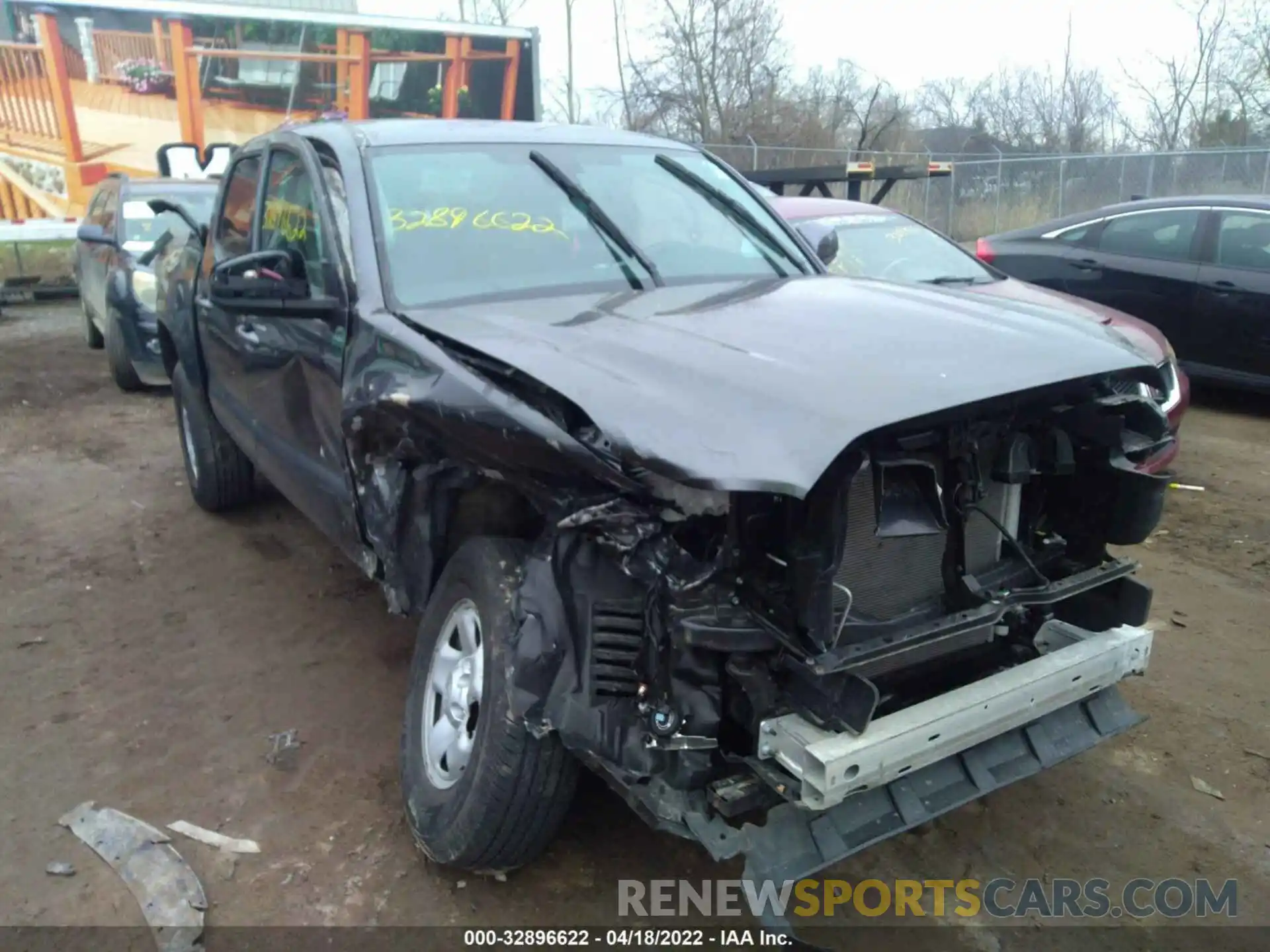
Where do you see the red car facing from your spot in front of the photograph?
facing the viewer and to the right of the viewer

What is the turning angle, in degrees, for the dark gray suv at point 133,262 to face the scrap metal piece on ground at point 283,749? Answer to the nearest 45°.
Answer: approximately 45° to its right

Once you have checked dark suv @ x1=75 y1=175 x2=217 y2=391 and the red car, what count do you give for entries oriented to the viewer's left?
0

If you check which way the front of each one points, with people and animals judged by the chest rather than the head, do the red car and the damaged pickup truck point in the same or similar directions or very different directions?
same or similar directions

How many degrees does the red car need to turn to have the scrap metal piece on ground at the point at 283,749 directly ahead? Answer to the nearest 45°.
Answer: approximately 45° to its right

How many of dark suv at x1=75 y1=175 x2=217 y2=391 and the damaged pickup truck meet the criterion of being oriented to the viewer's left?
0

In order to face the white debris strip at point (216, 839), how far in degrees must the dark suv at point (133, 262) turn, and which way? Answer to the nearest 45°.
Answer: approximately 45° to its right

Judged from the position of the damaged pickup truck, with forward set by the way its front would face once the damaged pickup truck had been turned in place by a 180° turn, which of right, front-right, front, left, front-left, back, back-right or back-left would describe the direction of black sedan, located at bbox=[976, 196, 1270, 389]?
right

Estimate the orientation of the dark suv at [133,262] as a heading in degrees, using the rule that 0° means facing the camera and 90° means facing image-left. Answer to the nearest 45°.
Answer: approximately 315°

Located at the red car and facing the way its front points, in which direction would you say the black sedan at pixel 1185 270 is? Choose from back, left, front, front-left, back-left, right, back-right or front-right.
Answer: left

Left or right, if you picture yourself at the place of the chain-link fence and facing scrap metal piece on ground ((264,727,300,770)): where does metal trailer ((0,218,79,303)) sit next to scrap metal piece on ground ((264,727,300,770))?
right

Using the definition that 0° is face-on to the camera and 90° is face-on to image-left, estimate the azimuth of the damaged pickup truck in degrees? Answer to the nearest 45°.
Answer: approximately 315°

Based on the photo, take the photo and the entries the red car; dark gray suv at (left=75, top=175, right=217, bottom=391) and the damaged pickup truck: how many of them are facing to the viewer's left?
0
